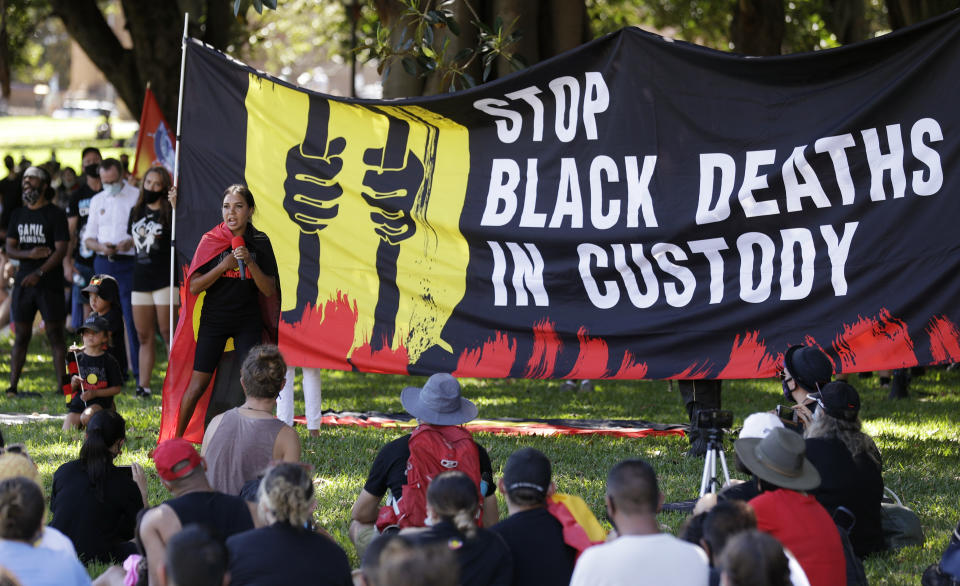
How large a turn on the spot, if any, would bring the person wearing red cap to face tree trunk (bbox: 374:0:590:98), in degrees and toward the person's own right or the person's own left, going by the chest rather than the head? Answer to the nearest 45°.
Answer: approximately 45° to the person's own right

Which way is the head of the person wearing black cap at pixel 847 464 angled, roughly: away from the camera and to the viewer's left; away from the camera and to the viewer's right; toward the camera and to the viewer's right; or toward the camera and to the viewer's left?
away from the camera and to the viewer's left

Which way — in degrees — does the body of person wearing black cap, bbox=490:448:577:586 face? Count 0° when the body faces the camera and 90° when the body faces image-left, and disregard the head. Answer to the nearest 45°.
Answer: approximately 180°

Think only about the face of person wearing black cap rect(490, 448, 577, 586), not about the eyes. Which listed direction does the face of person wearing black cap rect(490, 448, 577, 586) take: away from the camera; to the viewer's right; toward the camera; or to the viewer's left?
away from the camera

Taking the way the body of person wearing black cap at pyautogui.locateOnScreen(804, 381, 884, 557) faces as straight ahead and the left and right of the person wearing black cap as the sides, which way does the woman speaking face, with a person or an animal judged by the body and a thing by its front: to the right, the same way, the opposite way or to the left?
the opposite way

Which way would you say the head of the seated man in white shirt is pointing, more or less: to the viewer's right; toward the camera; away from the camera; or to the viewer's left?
away from the camera

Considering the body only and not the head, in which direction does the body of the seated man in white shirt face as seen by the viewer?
away from the camera

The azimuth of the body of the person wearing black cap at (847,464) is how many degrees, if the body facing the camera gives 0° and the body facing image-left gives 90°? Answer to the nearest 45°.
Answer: approximately 135°

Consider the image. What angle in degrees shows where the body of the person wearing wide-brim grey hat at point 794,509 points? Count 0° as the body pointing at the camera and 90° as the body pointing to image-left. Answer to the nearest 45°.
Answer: approximately 135°

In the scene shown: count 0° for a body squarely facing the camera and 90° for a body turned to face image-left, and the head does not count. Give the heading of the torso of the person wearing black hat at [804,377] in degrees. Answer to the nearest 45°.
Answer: approximately 90°

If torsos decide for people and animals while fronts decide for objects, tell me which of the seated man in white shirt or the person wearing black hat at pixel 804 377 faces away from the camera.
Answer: the seated man in white shirt

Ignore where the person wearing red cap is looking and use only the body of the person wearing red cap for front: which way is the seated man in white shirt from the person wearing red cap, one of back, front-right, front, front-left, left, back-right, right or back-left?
back-right

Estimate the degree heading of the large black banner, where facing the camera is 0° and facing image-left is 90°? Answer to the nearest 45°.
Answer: approximately 0°
